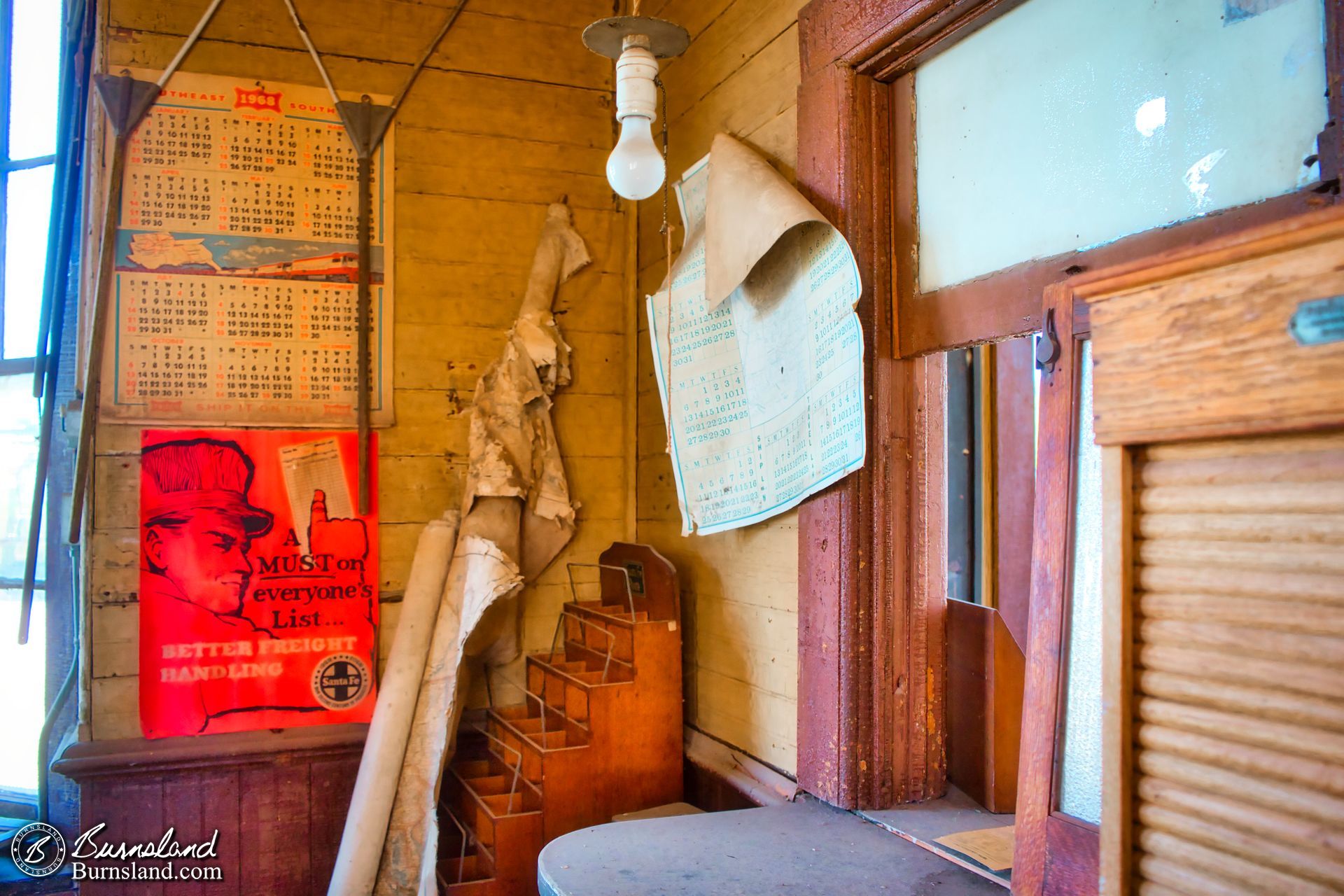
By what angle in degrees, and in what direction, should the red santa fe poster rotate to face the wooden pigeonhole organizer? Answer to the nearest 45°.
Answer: approximately 45° to its left

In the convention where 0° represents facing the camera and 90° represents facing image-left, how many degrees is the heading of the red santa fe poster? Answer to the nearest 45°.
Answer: approximately 0°

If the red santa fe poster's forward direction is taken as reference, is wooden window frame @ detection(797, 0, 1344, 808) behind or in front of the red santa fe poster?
in front

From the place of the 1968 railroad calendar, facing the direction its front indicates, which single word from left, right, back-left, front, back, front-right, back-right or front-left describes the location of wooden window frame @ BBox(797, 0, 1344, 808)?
front-left

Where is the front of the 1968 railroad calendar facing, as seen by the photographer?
facing the viewer

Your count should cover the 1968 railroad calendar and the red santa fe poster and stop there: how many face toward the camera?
2

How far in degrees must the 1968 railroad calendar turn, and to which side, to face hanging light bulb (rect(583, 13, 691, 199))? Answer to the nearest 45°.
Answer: approximately 45° to its left

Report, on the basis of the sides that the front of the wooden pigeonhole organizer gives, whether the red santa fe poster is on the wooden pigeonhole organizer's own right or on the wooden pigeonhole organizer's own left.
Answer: on the wooden pigeonhole organizer's own right
